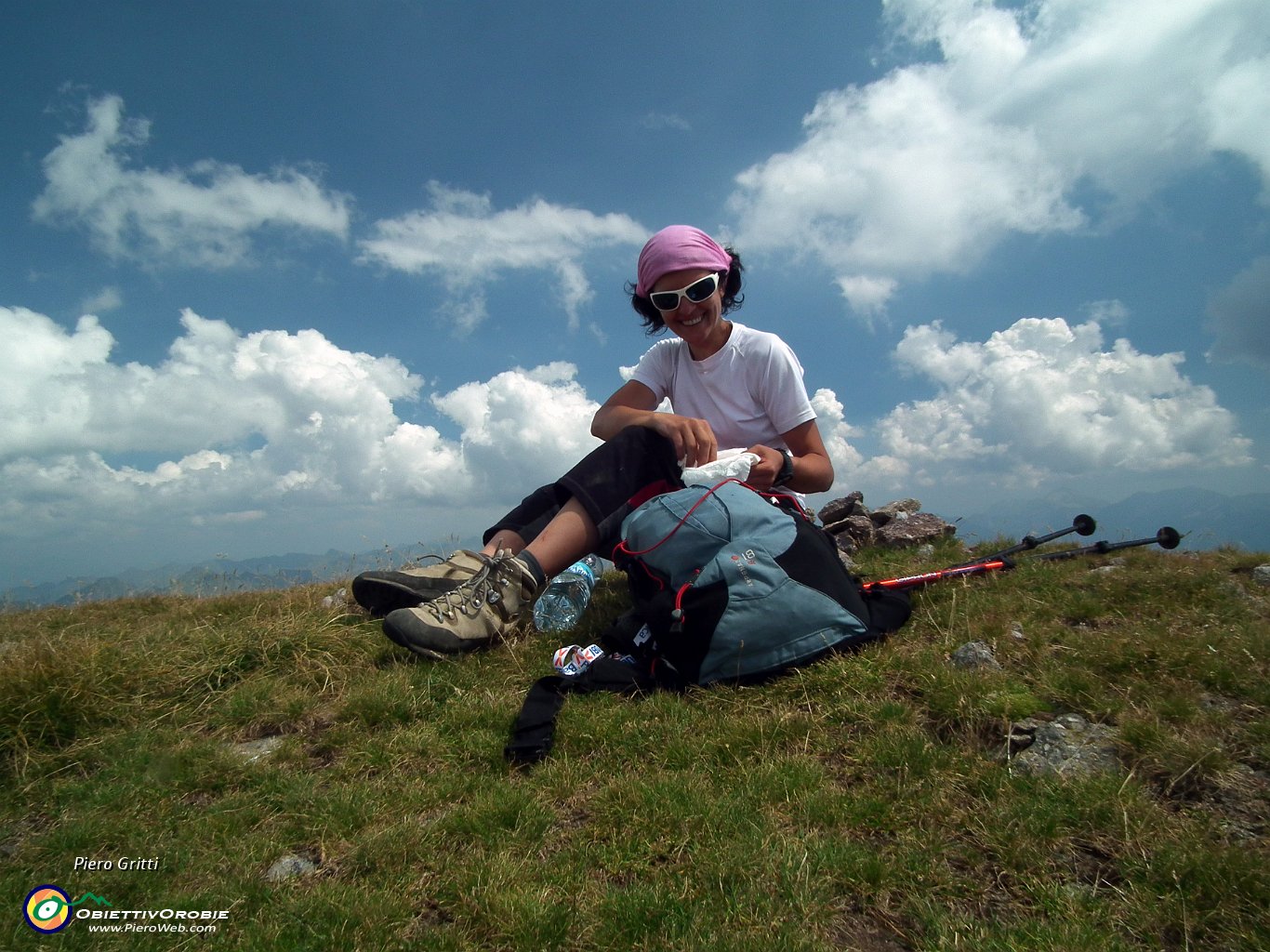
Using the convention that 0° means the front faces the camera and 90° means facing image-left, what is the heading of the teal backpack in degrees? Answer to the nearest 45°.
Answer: approximately 0°

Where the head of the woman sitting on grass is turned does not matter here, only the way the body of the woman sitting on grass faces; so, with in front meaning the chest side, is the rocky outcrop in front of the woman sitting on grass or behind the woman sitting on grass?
behind

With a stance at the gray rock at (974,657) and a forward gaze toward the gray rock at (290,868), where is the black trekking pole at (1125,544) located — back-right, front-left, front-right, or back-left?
back-right

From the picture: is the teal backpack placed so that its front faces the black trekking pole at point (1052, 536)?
no

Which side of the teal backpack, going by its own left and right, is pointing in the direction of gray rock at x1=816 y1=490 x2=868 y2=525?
back

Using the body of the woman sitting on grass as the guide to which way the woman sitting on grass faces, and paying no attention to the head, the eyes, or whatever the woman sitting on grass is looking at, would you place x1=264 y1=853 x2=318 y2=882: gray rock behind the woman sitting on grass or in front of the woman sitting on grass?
in front

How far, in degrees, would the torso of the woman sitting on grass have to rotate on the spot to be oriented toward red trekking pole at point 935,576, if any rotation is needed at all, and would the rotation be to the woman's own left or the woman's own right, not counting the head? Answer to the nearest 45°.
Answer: approximately 135° to the woman's own left

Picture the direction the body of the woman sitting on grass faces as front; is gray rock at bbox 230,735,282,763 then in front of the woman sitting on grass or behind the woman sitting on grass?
in front

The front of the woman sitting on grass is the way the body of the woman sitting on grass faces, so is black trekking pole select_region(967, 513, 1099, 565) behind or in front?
behind

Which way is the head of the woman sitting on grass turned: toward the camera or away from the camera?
toward the camera

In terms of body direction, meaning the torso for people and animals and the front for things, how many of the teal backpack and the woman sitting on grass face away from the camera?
0

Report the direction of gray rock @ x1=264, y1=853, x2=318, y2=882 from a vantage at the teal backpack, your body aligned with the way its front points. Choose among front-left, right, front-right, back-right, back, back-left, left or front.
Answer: front-right

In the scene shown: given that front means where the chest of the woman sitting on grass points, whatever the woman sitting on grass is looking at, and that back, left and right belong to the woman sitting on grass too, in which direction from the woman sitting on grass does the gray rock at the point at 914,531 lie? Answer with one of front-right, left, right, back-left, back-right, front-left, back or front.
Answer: back

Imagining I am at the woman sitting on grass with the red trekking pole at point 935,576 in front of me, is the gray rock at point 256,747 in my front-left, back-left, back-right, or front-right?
back-right

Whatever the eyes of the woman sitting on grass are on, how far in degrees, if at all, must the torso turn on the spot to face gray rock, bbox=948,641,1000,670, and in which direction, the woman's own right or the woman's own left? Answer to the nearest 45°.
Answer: approximately 90° to the woman's own left
